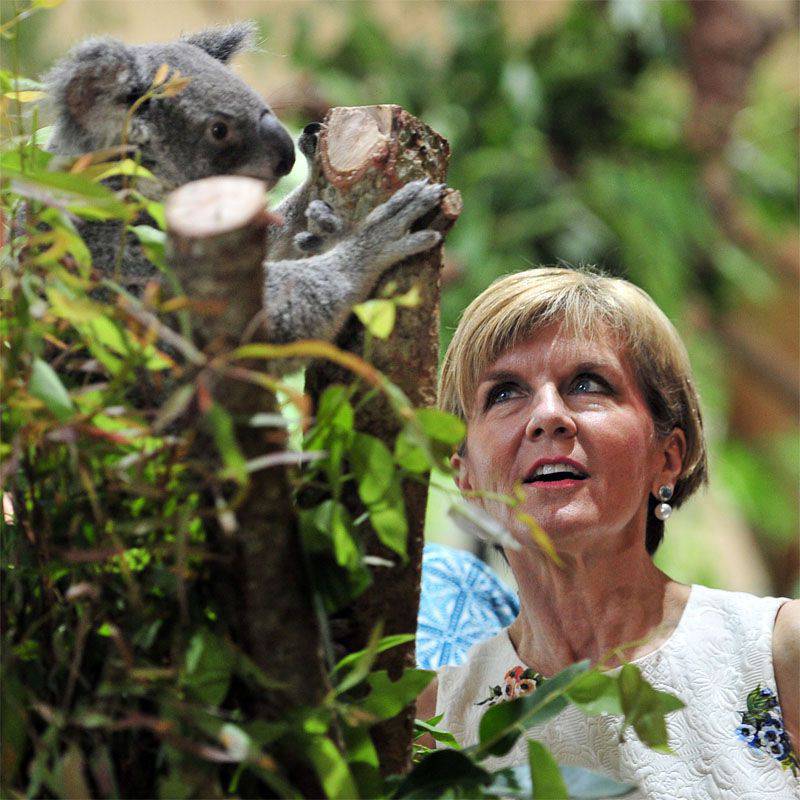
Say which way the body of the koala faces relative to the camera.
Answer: to the viewer's right

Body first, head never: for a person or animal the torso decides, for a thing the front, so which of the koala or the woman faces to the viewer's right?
the koala

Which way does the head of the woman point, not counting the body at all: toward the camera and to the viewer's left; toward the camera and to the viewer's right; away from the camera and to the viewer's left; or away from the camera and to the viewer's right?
toward the camera and to the viewer's left

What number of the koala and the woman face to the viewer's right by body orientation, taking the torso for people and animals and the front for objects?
1

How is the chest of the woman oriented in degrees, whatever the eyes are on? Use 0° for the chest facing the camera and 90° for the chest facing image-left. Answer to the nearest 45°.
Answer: approximately 45°

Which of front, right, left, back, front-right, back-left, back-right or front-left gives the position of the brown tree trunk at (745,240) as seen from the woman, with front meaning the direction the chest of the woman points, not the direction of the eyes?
back-right
